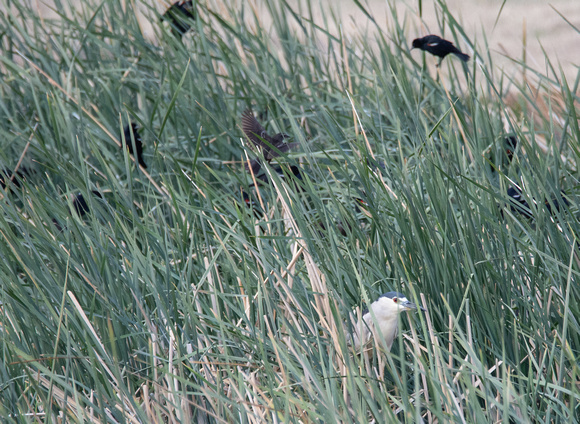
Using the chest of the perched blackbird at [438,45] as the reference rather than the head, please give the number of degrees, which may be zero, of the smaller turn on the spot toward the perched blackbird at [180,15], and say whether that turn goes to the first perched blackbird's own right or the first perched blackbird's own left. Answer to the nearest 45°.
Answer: approximately 45° to the first perched blackbird's own right

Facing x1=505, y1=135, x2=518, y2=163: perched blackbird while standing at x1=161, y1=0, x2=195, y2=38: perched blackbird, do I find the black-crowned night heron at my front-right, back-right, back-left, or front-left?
front-right

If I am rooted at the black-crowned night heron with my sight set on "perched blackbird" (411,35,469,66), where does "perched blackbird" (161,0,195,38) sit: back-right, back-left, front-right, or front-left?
front-left

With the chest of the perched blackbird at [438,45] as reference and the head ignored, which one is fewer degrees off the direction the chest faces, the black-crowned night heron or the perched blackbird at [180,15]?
the perched blackbird

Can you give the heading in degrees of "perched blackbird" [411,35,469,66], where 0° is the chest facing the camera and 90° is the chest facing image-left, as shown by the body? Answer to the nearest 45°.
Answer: approximately 90°

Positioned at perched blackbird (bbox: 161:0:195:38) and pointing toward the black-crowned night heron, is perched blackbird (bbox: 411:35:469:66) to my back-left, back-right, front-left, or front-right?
front-left

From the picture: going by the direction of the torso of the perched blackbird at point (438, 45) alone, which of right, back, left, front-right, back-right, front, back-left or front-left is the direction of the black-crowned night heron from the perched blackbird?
left
